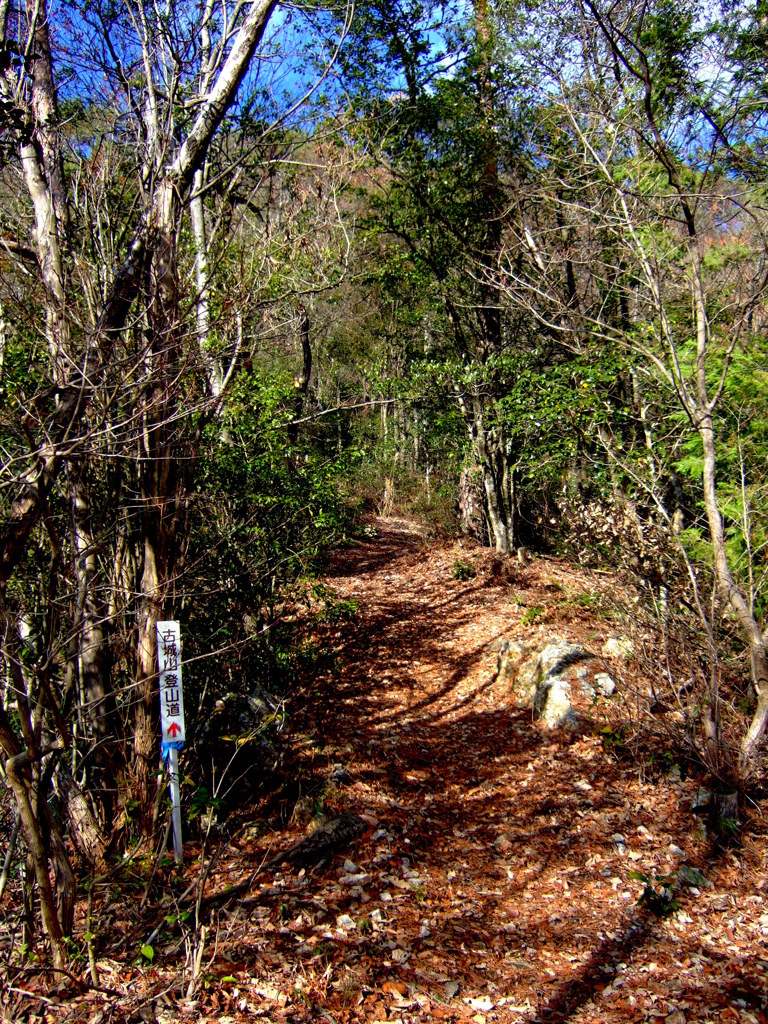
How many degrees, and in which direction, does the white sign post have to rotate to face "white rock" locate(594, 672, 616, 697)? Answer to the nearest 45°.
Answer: approximately 135° to its left

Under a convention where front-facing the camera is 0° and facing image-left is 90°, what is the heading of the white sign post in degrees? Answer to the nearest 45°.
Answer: approximately 0°

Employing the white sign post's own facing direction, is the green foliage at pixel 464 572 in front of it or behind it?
behind

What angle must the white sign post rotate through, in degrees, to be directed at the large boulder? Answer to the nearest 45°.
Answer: approximately 135° to its left
